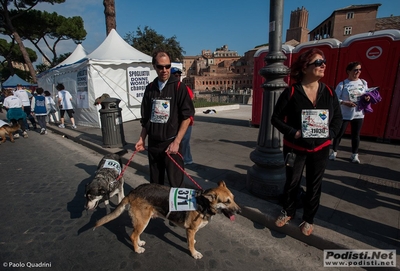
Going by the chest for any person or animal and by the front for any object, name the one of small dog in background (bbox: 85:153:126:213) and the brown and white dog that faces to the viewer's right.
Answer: the brown and white dog

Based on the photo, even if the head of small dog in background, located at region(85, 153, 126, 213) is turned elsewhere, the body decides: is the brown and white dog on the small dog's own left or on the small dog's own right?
on the small dog's own left

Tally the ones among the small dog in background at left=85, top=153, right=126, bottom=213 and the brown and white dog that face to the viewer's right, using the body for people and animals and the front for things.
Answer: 1

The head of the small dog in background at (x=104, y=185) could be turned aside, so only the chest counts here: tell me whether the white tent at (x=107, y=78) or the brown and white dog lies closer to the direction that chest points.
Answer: the brown and white dog

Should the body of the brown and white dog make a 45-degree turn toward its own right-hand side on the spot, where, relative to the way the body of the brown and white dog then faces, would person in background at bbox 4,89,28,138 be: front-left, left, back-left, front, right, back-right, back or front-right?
back

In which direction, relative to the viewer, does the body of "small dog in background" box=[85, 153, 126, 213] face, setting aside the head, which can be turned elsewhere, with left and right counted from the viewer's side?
facing the viewer and to the left of the viewer

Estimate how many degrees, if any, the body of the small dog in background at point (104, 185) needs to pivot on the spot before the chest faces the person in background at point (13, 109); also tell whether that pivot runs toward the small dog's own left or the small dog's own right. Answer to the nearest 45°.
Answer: approximately 135° to the small dog's own right

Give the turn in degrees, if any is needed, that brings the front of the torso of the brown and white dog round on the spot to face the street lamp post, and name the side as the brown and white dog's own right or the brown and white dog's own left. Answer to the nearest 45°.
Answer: approximately 45° to the brown and white dog's own left

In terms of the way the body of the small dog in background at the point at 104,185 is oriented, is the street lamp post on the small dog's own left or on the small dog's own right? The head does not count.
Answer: on the small dog's own left

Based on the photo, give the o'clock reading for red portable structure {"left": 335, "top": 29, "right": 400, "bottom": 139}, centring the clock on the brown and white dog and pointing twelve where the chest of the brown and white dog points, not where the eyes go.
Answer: The red portable structure is roughly at 11 o'clock from the brown and white dog.

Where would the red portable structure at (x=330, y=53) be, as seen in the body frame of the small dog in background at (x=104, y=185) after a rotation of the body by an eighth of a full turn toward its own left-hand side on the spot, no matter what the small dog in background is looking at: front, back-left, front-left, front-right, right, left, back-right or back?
left

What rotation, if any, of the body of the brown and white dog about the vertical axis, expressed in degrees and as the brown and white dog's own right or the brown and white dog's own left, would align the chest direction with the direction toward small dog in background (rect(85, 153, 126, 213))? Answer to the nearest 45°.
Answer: approximately 135° to the brown and white dog's own left

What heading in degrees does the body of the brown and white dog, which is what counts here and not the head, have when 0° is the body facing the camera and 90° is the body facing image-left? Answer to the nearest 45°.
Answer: approximately 270°
